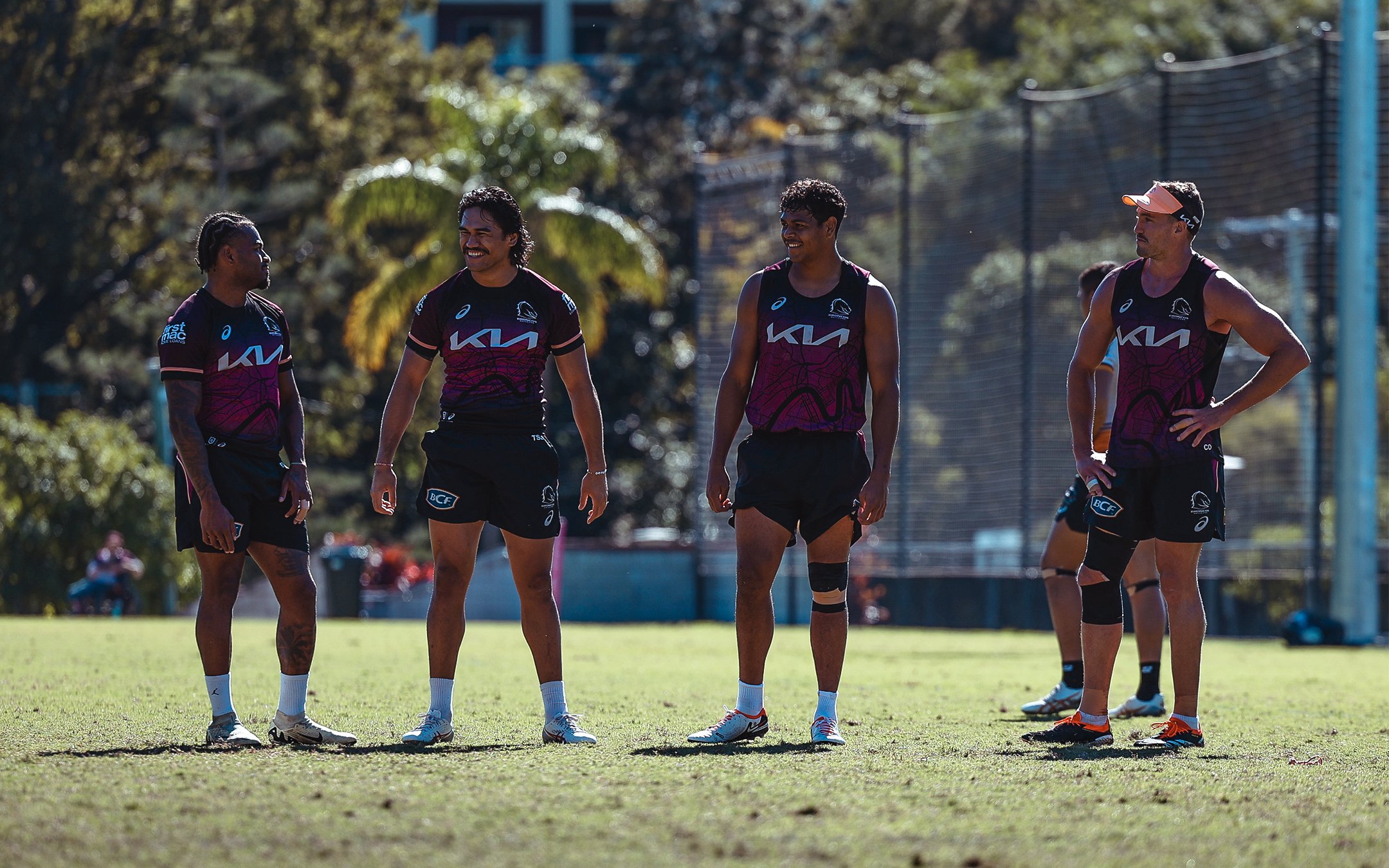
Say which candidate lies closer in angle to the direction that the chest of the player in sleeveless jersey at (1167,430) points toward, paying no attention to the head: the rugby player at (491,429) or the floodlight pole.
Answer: the rugby player

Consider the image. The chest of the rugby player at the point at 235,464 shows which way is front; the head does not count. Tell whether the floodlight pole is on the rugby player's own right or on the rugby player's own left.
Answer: on the rugby player's own left

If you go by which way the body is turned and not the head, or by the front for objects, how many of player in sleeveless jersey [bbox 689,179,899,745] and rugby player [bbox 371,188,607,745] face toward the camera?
2

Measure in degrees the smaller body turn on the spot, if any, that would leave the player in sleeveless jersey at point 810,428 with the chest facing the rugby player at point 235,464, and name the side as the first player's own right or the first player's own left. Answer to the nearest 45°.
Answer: approximately 90° to the first player's own right

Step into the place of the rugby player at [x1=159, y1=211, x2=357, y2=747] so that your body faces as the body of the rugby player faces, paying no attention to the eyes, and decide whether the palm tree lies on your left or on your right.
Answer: on your left

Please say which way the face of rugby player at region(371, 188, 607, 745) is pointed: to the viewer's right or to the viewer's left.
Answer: to the viewer's left

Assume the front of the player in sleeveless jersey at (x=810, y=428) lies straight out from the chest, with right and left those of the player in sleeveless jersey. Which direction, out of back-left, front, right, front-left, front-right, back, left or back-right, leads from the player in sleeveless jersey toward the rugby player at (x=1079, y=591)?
back-left

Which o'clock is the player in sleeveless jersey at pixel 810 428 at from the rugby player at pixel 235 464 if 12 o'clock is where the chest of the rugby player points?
The player in sleeveless jersey is roughly at 11 o'clock from the rugby player.

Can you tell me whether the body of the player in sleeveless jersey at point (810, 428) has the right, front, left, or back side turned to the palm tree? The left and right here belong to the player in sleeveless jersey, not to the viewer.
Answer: back

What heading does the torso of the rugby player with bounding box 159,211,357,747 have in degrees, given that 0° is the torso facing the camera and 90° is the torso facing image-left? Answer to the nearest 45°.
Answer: approximately 315°
